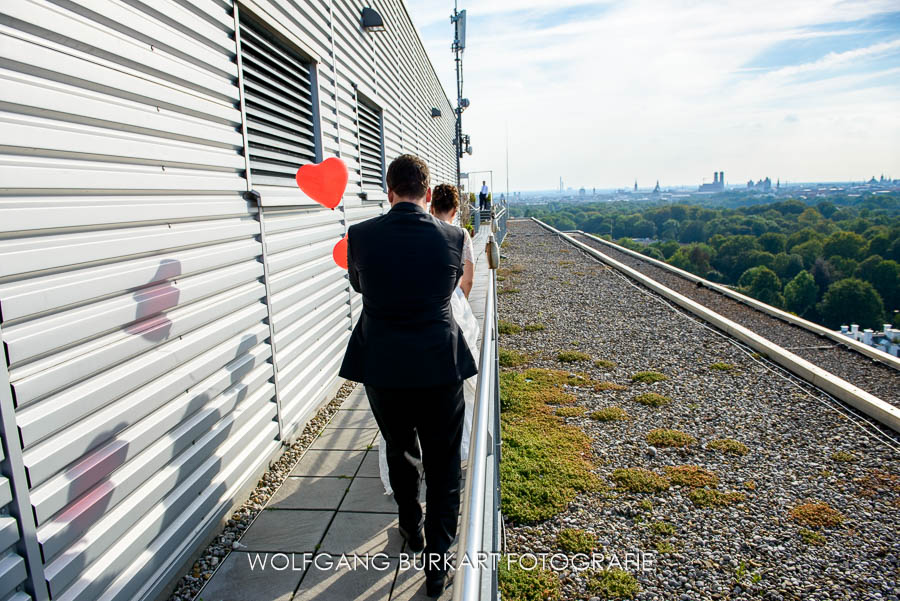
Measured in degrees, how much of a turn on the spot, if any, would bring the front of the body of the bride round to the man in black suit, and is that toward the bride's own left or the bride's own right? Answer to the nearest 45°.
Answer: approximately 180°

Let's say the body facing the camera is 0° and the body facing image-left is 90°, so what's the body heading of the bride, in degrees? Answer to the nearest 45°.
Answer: approximately 180°

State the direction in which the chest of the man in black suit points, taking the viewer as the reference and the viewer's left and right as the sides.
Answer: facing away from the viewer

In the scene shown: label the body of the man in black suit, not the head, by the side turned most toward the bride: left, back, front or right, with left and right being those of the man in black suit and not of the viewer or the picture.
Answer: front

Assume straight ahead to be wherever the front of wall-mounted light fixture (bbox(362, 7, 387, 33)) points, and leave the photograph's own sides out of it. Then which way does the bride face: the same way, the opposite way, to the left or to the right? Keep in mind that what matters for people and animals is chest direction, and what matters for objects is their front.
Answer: to the left

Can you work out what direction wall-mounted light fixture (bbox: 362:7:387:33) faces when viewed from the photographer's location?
facing to the right of the viewer

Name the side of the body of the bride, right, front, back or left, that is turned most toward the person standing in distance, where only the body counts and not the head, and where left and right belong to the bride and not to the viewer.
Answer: front

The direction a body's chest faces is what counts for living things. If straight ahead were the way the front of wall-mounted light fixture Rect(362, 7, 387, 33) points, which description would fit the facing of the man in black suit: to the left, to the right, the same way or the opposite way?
to the left

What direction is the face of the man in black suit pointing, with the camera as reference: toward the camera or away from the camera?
away from the camera

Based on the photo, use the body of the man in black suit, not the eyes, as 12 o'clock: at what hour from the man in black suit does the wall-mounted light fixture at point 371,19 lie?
The wall-mounted light fixture is roughly at 12 o'clock from the man in black suit.
